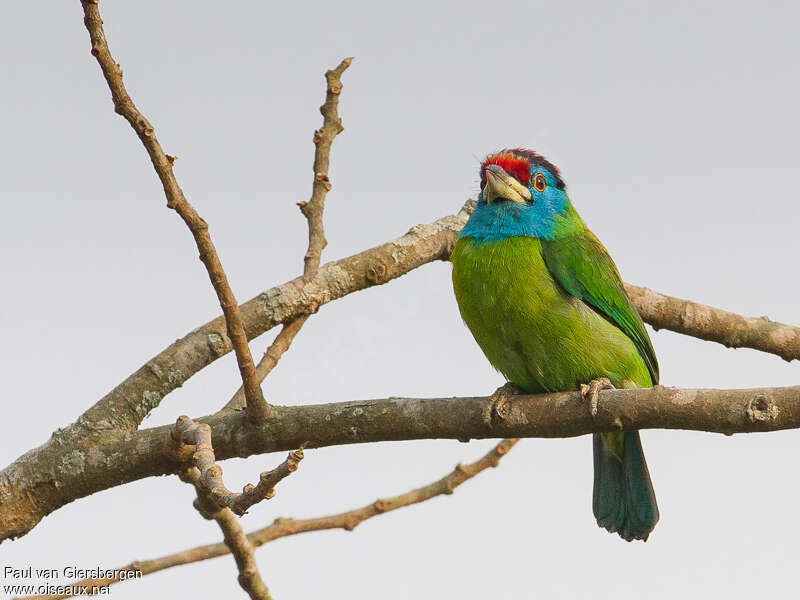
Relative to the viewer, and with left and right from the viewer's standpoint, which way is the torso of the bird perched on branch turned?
facing the viewer and to the left of the viewer

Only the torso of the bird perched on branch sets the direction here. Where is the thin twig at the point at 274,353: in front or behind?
in front

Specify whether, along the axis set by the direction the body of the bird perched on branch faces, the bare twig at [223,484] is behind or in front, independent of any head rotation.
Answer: in front
